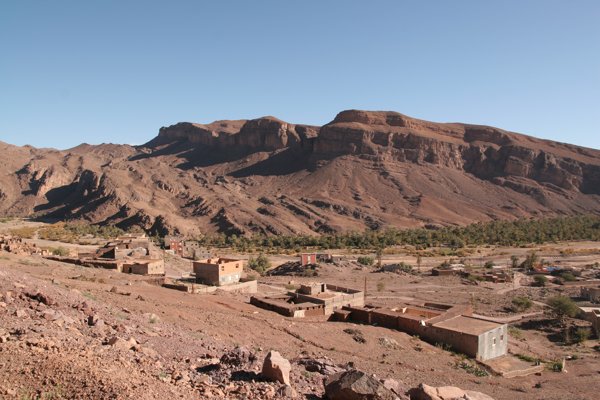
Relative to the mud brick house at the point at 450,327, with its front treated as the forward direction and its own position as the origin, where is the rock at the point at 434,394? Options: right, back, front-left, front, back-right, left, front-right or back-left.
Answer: front-right

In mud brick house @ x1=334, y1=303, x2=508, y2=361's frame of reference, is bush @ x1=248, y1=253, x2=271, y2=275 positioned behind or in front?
behind

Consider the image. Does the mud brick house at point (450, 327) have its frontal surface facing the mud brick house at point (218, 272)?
no

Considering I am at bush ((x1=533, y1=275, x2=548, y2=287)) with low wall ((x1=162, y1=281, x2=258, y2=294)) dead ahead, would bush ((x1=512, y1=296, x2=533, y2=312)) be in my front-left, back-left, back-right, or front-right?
front-left

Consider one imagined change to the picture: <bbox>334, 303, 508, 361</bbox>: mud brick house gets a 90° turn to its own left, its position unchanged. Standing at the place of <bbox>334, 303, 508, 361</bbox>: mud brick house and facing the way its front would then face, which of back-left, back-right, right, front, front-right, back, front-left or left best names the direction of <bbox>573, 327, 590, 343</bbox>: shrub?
front

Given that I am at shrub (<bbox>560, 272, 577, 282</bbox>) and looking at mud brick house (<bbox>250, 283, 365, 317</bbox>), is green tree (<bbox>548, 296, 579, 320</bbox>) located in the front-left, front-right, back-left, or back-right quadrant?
front-left

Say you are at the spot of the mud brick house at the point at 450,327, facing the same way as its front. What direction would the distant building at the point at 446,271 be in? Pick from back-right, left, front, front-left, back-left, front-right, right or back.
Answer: back-left

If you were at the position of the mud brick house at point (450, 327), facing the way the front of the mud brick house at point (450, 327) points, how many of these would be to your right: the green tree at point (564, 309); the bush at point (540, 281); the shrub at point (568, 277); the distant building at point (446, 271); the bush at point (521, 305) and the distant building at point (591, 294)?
0

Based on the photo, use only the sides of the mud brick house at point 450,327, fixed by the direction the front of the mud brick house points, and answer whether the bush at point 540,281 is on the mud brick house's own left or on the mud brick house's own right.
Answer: on the mud brick house's own left

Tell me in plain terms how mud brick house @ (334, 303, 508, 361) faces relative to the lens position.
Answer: facing the viewer and to the right of the viewer

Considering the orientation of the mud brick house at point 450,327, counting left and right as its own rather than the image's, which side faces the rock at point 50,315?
right

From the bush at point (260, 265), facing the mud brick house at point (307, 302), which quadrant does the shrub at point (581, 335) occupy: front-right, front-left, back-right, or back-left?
front-left

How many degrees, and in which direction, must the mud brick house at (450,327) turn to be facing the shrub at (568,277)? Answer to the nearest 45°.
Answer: approximately 135° to its left

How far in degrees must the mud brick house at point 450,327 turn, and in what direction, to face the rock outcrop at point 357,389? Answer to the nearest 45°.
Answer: approximately 45° to its right

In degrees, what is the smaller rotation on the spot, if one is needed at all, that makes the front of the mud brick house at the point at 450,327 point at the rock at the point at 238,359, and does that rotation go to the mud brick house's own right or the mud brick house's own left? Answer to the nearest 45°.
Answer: approximately 45° to the mud brick house's own right
